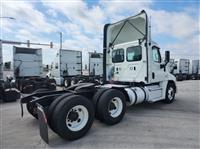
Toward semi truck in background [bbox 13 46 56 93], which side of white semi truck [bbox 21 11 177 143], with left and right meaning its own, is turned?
left

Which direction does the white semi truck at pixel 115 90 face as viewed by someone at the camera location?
facing away from the viewer and to the right of the viewer

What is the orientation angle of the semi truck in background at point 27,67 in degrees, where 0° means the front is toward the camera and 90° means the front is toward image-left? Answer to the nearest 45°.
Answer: approximately 135°

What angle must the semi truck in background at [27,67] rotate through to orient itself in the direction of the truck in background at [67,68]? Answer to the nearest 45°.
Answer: approximately 90° to its right

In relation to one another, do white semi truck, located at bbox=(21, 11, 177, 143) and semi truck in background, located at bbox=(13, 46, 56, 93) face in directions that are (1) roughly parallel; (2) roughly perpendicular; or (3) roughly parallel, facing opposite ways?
roughly perpendicular

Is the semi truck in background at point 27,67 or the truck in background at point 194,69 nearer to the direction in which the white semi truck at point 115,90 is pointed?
the truck in background at point 194,69
